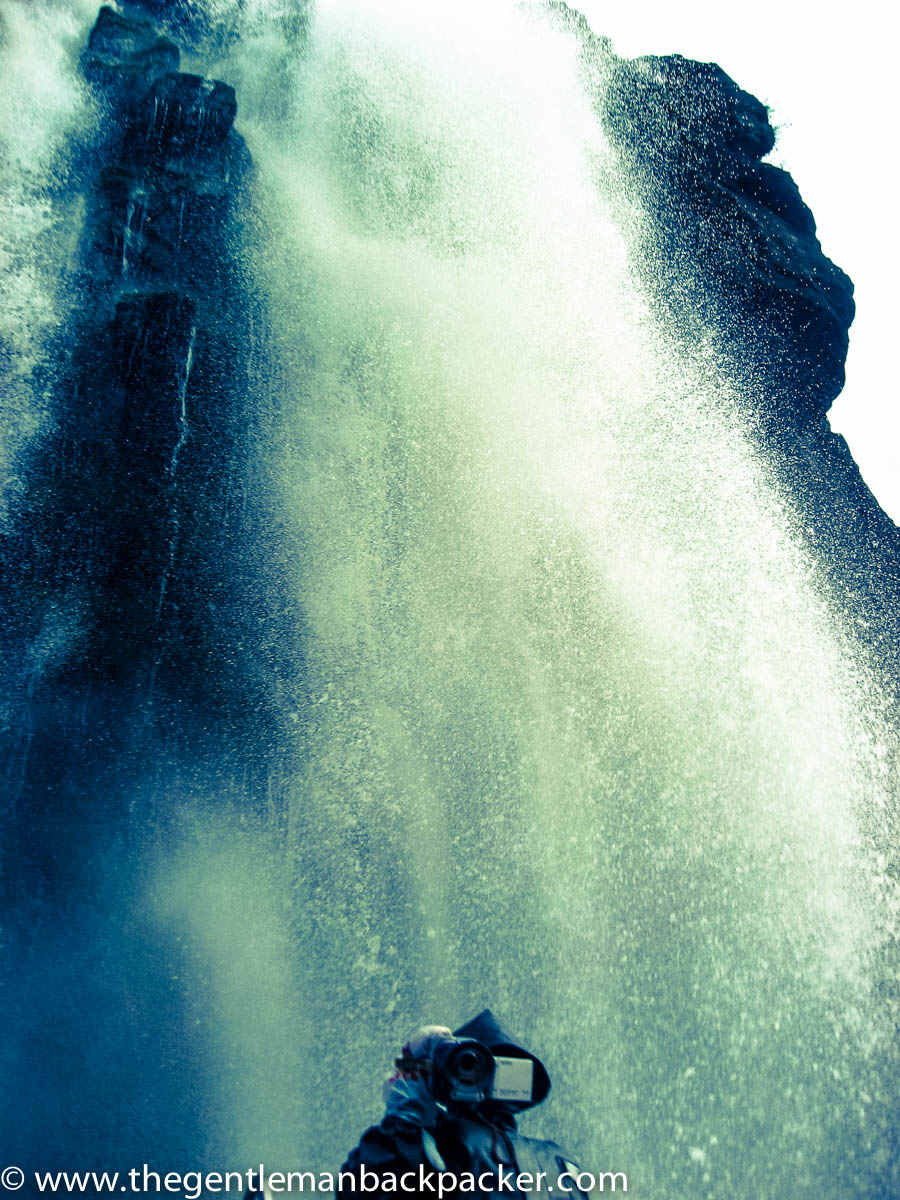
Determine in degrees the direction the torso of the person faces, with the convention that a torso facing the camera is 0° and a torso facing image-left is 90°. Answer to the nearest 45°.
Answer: approximately 0°

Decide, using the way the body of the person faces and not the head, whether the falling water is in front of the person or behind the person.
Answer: behind
